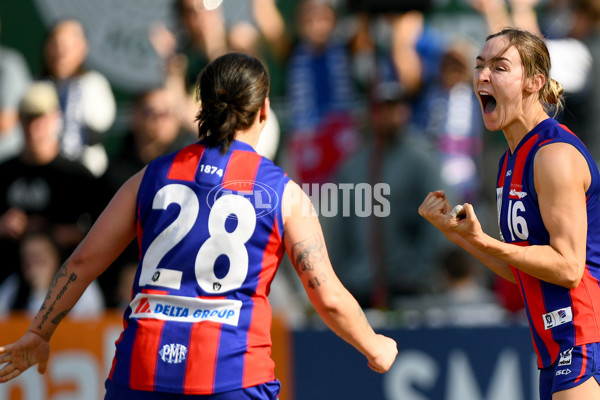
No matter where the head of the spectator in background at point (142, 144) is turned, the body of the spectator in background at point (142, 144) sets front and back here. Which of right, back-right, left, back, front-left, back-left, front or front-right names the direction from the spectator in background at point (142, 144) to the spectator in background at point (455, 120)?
left

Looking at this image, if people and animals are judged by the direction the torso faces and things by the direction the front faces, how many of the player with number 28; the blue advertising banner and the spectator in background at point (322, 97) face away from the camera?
1

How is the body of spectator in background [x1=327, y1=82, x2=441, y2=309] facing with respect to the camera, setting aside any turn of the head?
toward the camera

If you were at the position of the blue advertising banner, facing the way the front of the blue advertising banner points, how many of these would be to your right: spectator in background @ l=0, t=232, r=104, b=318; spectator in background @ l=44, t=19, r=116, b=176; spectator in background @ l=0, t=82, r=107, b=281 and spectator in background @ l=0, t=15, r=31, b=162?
4

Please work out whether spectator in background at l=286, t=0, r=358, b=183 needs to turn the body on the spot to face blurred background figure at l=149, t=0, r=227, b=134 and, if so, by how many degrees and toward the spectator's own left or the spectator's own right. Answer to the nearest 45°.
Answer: approximately 90° to the spectator's own right

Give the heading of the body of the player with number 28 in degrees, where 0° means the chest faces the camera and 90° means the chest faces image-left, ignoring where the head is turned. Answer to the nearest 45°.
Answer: approximately 180°

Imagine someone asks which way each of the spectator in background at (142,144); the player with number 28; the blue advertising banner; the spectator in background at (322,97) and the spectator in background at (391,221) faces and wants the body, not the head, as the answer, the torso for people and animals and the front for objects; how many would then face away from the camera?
1

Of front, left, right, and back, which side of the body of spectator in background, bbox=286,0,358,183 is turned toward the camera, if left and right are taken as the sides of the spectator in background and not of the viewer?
front

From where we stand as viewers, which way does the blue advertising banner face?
facing the viewer

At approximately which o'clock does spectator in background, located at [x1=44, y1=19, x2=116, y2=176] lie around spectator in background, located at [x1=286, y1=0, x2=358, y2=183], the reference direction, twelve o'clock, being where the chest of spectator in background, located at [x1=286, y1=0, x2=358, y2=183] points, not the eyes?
spectator in background, located at [x1=44, y1=19, x2=116, y2=176] is roughly at 3 o'clock from spectator in background, located at [x1=286, y1=0, x2=358, y2=183].

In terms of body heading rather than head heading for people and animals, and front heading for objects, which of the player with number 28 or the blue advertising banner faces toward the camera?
the blue advertising banner

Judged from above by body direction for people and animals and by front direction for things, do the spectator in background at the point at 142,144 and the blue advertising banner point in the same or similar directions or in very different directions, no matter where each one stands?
same or similar directions
